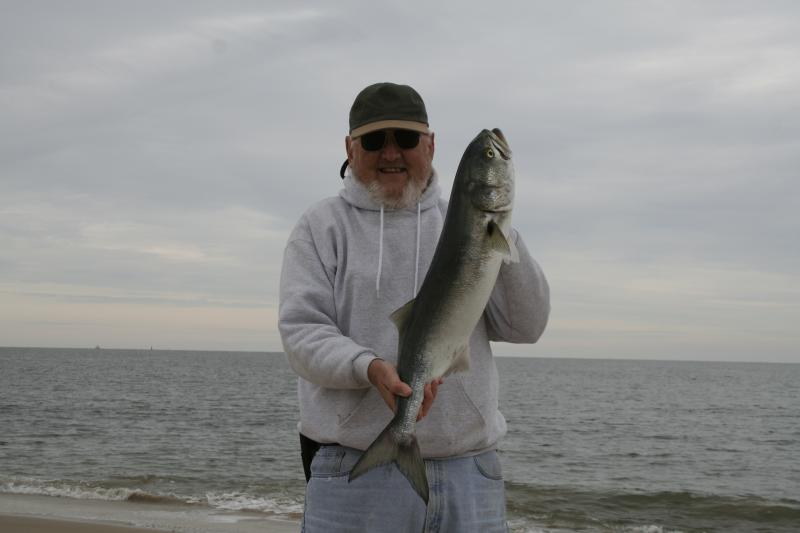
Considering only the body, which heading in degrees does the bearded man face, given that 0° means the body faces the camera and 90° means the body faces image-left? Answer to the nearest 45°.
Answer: approximately 0°
